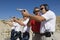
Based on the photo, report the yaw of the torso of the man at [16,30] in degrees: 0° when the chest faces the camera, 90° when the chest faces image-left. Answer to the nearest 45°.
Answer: approximately 45°
